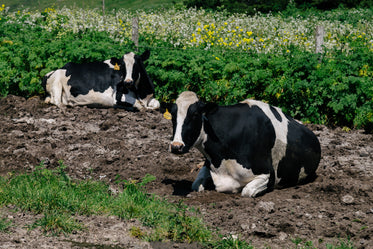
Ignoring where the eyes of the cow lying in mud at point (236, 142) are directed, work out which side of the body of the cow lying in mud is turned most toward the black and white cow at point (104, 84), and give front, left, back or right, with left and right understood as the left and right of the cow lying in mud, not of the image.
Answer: right

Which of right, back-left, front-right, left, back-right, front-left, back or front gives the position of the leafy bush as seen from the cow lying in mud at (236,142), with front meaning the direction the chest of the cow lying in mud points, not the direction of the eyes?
back-right
